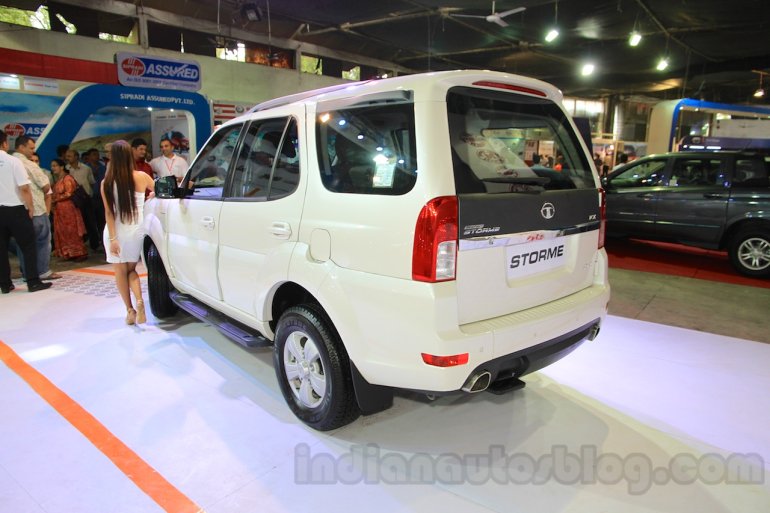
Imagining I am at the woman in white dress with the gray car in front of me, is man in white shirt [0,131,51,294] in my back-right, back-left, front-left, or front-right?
back-left

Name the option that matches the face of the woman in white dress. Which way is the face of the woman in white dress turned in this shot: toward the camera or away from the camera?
away from the camera

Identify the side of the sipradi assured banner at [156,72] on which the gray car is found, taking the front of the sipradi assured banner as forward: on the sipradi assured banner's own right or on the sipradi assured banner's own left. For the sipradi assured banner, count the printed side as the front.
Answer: on the sipradi assured banner's own left

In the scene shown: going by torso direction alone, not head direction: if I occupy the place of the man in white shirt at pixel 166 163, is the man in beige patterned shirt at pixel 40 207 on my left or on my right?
on my right

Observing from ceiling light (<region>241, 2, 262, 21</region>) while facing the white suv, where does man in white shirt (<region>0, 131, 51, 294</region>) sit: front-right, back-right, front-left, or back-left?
front-right

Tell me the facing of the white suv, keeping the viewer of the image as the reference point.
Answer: facing away from the viewer and to the left of the viewer

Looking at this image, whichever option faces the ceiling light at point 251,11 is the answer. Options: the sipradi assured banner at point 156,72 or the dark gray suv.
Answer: the dark gray suv

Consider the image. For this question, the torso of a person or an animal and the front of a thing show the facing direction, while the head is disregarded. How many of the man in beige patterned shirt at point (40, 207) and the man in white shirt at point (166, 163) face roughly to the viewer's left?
0

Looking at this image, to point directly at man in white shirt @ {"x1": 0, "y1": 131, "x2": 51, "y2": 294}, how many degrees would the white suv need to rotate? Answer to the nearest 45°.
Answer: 0° — it already faces them

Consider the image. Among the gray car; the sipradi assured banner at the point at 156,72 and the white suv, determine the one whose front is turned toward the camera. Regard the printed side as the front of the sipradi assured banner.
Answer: the sipradi assured banner

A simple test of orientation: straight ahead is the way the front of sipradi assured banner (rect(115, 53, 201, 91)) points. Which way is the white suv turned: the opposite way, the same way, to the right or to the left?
the opposite way
